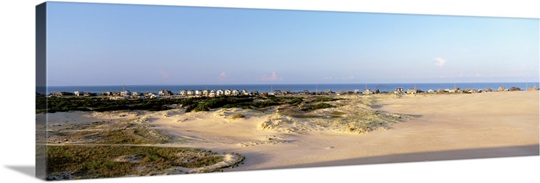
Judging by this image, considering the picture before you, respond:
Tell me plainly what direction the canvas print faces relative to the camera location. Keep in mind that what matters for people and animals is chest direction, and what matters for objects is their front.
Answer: facing the viewer and to the right of the viewer
